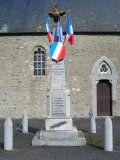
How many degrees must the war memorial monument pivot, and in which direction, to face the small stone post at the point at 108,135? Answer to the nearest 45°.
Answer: approximately 45° to its left

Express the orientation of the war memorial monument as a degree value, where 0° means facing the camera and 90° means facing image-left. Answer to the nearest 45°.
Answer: approximately 0°
